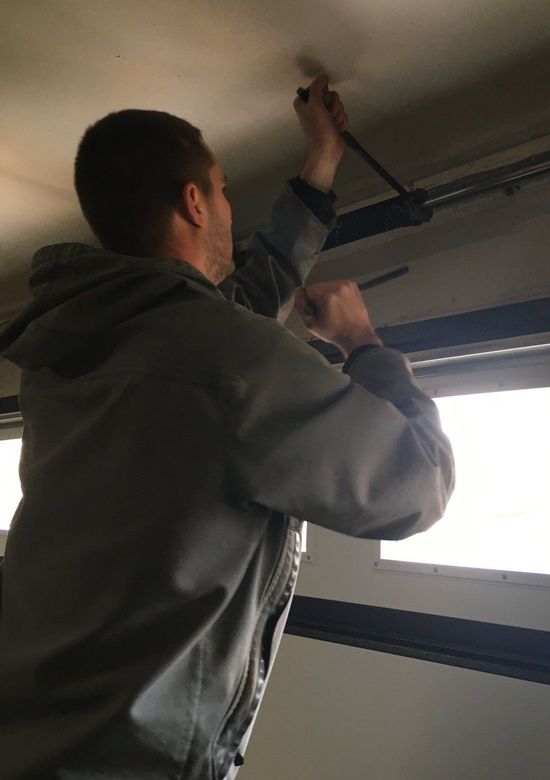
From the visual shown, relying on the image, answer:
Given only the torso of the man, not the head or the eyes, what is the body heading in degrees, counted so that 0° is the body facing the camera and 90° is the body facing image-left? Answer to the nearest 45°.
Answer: approximately 225°

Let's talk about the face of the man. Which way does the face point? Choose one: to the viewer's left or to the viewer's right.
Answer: to the viewer's right
